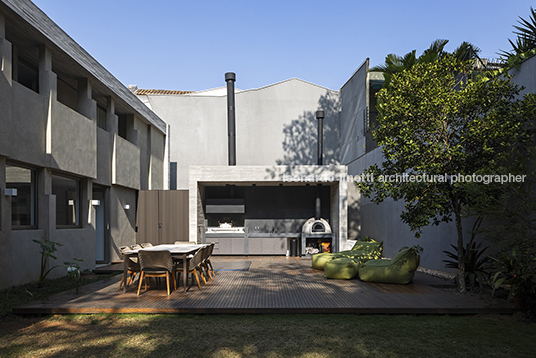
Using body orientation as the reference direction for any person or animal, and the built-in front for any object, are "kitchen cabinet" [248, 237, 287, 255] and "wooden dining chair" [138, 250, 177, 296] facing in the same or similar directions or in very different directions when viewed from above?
very different directions

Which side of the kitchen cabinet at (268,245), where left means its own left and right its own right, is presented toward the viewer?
front

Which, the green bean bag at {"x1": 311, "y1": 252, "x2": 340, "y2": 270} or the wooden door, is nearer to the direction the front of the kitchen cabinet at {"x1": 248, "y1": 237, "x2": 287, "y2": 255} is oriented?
the green bean bag

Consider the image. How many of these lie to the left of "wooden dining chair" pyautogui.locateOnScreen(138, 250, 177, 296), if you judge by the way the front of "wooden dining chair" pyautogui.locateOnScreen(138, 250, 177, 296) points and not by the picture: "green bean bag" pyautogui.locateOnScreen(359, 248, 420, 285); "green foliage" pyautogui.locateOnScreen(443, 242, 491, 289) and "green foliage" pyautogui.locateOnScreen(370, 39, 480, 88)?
0

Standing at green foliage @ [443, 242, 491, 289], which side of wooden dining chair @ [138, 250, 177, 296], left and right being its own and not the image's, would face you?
right

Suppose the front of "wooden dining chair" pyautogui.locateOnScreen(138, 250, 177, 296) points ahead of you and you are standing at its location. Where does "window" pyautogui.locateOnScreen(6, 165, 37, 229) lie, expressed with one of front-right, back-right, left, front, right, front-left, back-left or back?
front-left

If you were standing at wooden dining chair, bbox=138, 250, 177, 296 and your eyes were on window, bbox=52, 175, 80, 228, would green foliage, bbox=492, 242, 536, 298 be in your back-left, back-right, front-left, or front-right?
back-right

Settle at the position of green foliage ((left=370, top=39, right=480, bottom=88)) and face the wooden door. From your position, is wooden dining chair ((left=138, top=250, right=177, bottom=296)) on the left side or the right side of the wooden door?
left

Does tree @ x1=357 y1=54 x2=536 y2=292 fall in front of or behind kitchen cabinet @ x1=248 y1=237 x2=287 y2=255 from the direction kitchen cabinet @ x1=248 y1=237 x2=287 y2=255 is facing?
in front

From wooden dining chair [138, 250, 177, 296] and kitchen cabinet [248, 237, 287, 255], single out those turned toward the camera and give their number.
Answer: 1

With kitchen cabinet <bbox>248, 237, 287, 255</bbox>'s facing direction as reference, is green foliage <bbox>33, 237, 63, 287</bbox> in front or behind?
in front

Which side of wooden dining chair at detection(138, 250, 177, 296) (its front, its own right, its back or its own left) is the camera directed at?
back
